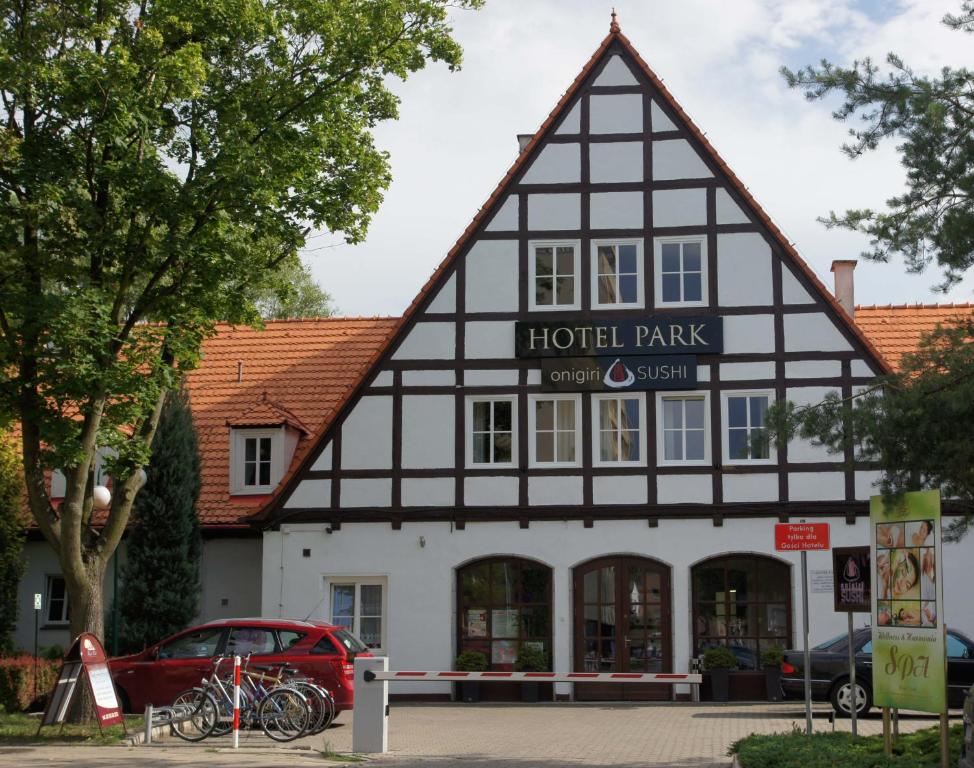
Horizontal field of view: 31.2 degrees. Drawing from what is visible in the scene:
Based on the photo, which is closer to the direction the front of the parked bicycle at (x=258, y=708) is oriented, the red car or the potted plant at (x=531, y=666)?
the red car

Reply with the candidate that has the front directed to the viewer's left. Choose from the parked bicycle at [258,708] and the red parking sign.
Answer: the parked bicycle

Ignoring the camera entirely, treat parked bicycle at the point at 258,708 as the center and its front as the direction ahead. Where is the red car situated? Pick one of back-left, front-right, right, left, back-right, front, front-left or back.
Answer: right

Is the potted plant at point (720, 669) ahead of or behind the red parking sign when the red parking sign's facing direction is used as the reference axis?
behind

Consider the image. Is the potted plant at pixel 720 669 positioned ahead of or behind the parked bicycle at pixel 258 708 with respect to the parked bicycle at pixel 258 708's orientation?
behind

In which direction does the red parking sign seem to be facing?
toward the camera

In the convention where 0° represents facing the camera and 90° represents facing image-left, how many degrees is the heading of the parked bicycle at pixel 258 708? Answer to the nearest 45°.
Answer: approximately 90°

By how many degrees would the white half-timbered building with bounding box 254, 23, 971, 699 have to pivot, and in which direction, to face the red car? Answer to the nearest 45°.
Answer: approximately 45° to its right

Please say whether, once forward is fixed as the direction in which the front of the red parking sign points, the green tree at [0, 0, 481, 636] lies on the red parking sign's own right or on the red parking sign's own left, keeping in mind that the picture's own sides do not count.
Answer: on the red parking sign's own right

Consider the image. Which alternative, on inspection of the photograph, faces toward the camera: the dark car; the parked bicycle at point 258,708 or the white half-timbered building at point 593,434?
the white half-timbered building

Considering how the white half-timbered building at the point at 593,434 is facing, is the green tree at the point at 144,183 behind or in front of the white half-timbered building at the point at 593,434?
in front

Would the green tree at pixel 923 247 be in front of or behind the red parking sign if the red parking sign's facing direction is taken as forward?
in front

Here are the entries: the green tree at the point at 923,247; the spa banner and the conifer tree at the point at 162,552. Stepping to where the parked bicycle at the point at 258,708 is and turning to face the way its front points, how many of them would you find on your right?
1
